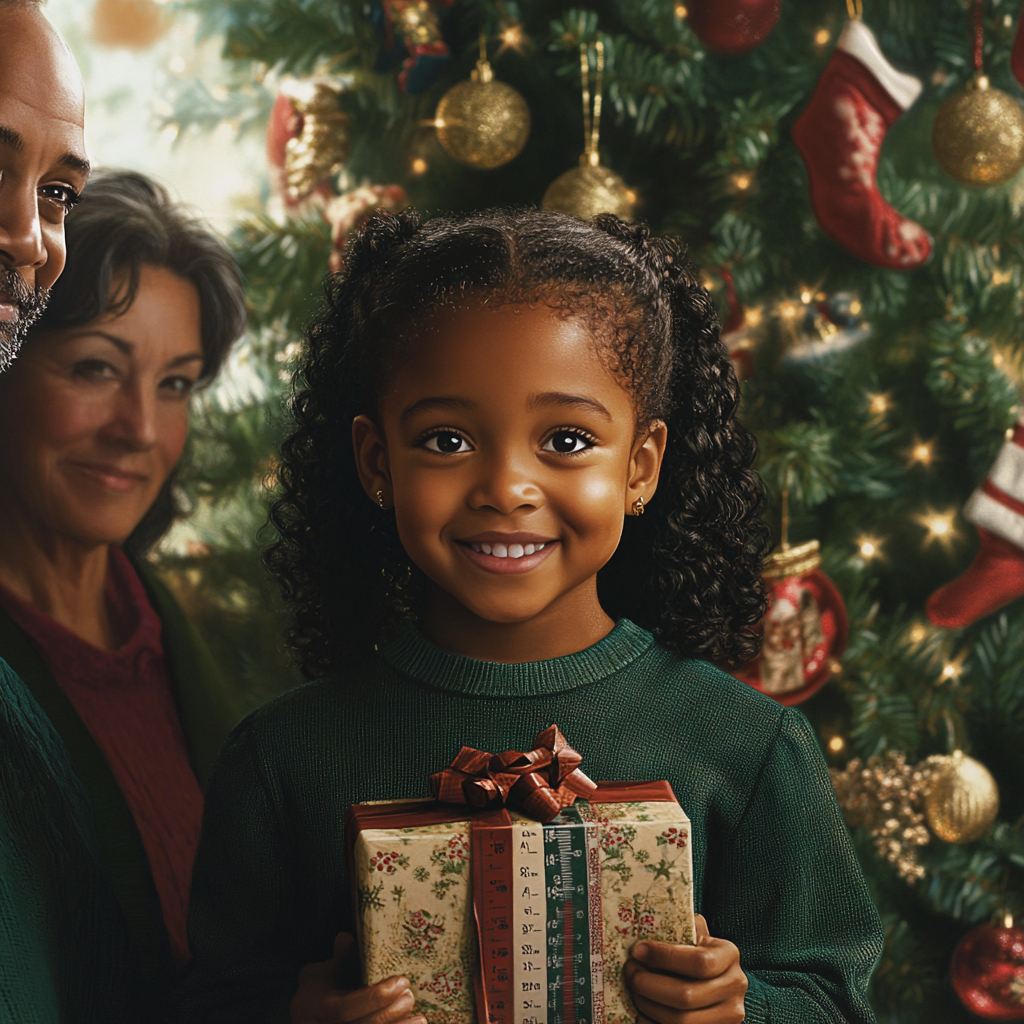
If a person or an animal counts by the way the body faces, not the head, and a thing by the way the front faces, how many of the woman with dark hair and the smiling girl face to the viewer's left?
0

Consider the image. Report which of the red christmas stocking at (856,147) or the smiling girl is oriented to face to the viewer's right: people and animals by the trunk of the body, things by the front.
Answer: the red christmas stocking

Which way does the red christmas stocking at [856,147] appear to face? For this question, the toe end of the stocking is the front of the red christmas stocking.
to the viewer's right

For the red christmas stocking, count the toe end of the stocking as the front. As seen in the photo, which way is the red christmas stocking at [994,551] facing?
to the viewer's left

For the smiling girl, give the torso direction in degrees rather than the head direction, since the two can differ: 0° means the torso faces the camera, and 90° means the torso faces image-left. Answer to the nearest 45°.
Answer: approximately 0°

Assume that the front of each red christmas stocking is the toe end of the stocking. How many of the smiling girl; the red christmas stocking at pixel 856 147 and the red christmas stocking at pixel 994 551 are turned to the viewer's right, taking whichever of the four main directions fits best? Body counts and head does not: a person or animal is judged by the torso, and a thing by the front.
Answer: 1
